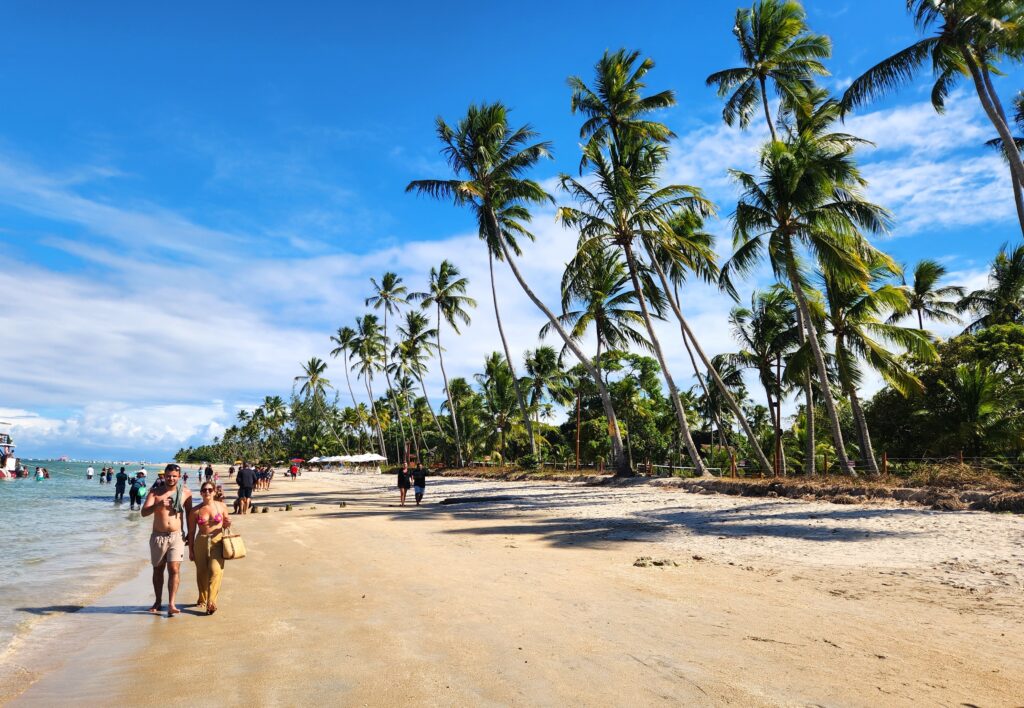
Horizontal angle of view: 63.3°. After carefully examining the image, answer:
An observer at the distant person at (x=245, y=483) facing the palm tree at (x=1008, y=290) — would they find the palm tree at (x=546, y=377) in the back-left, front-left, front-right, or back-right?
front-left

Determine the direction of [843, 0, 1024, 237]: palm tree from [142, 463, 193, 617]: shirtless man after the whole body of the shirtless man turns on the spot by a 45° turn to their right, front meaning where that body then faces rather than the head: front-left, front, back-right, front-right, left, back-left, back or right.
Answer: back-left

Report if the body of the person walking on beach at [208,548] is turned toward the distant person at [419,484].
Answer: no

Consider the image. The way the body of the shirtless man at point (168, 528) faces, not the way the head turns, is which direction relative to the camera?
toward the camera

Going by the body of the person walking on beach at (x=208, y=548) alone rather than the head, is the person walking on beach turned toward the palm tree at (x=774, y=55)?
no

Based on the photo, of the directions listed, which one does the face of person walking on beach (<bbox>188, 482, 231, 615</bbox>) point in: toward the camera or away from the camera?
toward the camera

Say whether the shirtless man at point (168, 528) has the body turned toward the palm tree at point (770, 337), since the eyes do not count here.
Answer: no

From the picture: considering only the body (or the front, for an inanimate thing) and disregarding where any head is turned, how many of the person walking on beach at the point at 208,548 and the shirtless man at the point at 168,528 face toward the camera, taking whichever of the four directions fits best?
2

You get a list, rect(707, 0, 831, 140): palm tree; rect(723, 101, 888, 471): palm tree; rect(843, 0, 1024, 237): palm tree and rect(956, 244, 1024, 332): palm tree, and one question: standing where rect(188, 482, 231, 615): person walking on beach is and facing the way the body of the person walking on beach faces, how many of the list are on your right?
0

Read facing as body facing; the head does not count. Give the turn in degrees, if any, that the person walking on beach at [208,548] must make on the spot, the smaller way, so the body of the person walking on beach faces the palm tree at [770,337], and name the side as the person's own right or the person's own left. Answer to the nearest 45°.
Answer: approximately 135° to the person's own left

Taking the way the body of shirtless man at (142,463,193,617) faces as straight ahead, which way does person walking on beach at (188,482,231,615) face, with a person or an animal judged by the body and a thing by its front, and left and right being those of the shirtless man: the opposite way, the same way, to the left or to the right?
the same way

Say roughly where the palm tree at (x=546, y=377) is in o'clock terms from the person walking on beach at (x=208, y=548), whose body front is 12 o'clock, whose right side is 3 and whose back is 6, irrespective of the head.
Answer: The palm tree is roughly at 7 o'clock from the person walking on beach.

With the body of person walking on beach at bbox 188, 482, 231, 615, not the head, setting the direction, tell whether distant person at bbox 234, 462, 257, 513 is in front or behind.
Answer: behind

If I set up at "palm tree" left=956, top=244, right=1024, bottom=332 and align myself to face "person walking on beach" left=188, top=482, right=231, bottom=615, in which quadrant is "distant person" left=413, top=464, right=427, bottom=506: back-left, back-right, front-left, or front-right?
front-right

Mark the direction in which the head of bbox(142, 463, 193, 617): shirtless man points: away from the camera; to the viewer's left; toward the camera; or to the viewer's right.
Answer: toward the camera
